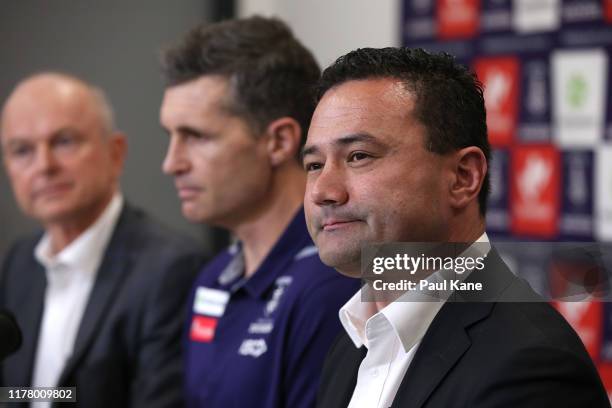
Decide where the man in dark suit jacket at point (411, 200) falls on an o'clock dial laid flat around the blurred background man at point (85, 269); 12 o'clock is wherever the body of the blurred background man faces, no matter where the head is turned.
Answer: The man in dark suit jacket is roughly at 10 o'clock from the blurred background man.

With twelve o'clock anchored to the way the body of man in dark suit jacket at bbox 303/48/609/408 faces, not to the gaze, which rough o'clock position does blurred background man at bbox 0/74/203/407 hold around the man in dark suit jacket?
The blurred background man is roughly at 3 o'clock from the man in dark suit jacket.

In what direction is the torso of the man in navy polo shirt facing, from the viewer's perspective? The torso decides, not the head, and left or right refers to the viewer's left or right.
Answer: facing the viewer and to the left of the viewer

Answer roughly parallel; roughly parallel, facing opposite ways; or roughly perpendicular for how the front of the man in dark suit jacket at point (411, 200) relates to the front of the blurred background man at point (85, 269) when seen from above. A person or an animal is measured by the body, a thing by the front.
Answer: roughly parallel

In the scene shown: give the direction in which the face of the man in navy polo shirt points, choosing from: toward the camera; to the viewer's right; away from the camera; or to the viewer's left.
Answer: to the viewer's left

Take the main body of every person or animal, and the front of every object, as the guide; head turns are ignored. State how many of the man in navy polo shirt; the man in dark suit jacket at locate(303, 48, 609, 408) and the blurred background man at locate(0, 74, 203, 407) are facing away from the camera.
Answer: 0

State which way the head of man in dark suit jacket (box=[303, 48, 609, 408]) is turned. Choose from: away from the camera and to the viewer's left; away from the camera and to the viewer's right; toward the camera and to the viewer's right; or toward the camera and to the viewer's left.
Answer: toward the camera and to the viewer's left

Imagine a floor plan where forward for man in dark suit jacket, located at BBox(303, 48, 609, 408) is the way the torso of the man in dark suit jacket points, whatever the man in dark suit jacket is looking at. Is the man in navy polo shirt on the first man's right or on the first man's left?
on the first man's right

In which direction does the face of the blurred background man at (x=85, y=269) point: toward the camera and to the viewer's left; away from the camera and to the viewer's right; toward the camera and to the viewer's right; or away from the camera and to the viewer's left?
toward the camera and to the viewer's left

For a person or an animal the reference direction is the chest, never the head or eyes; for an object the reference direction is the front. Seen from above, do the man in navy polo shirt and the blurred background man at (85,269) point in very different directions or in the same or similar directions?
same or similar directions
